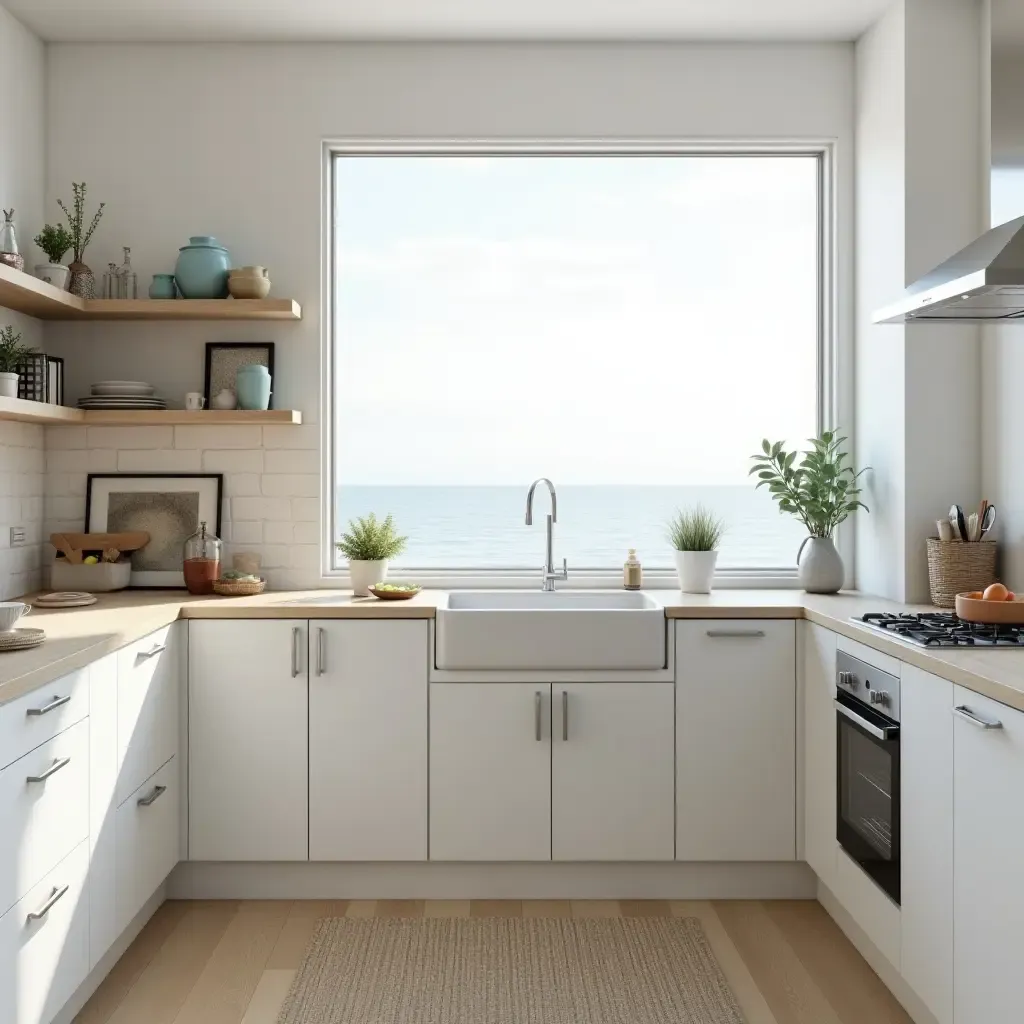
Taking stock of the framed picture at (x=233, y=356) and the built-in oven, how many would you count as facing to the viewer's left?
1

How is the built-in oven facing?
to the viewer's left

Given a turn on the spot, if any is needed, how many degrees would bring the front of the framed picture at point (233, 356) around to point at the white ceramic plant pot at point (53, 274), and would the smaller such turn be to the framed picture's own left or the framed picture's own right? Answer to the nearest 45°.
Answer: approximately 90° to the framed picture's own right

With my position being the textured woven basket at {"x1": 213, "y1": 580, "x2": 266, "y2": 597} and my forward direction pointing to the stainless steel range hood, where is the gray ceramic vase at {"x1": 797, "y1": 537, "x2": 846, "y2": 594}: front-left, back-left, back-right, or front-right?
front-left

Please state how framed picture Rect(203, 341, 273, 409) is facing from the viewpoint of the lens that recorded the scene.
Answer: facing the viewer

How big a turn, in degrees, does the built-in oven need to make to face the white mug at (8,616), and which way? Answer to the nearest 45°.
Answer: approximately 45° to its left

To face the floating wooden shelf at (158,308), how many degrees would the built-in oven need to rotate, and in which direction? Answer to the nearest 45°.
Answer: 0° — it already faces it

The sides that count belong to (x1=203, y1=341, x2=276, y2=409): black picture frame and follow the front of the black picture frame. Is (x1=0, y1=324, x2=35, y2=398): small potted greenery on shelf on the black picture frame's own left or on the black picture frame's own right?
on the black picture frame's own right

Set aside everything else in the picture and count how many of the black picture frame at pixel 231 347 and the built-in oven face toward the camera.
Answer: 1

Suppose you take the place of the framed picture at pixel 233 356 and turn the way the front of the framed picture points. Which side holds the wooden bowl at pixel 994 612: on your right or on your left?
on your left

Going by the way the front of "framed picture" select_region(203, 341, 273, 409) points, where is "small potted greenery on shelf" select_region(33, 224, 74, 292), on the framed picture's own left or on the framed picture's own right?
on the framed picture's own right
